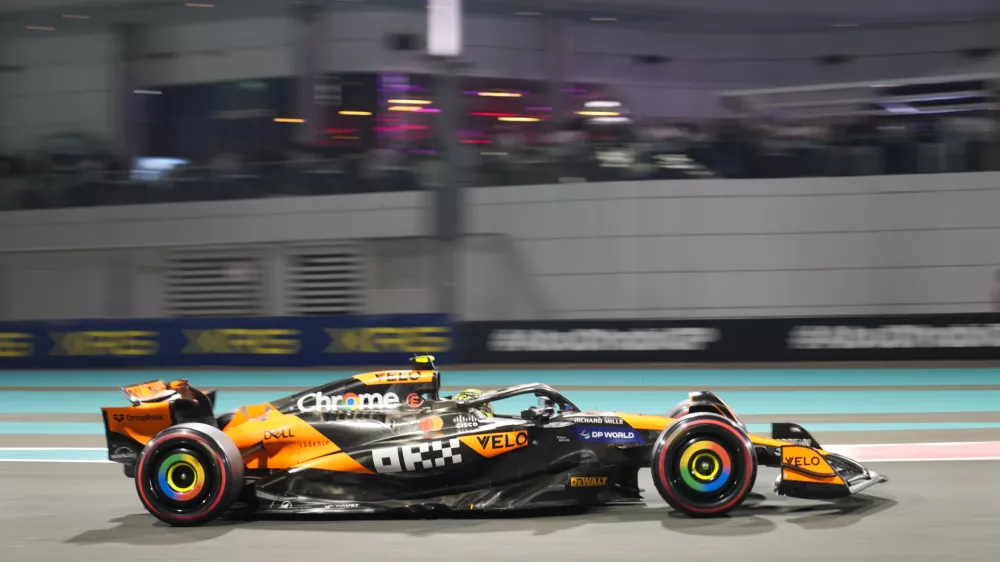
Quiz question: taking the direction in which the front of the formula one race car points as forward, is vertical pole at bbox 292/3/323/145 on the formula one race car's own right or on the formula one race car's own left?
on the formula one race car's own left

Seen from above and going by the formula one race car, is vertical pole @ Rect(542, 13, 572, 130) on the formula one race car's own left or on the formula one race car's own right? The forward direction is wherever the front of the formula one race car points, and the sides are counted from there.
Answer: on the formula one race car's own left

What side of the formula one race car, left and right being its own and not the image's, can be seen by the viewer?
right

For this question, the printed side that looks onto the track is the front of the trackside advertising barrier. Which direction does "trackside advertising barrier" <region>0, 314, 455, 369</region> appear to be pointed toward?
toward the camera

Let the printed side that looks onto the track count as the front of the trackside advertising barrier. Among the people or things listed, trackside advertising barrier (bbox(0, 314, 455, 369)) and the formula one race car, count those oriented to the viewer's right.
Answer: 1

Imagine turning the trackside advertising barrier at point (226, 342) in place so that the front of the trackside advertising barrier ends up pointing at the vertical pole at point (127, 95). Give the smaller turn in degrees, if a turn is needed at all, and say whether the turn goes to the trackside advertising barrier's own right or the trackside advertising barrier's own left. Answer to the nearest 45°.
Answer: approximately 180°

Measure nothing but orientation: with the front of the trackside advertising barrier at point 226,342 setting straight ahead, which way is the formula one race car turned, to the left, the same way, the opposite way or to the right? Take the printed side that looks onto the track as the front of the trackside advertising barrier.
to the left

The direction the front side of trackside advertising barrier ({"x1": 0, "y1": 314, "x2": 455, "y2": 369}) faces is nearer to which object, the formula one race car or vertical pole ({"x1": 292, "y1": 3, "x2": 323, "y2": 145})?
the formula one race car

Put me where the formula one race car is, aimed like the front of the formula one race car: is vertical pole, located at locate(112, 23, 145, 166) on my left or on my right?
on my left

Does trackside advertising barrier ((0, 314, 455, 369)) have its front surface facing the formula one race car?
yes

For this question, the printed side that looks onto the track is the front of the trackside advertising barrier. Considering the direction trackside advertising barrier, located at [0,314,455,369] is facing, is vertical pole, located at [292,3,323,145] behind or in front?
behind
